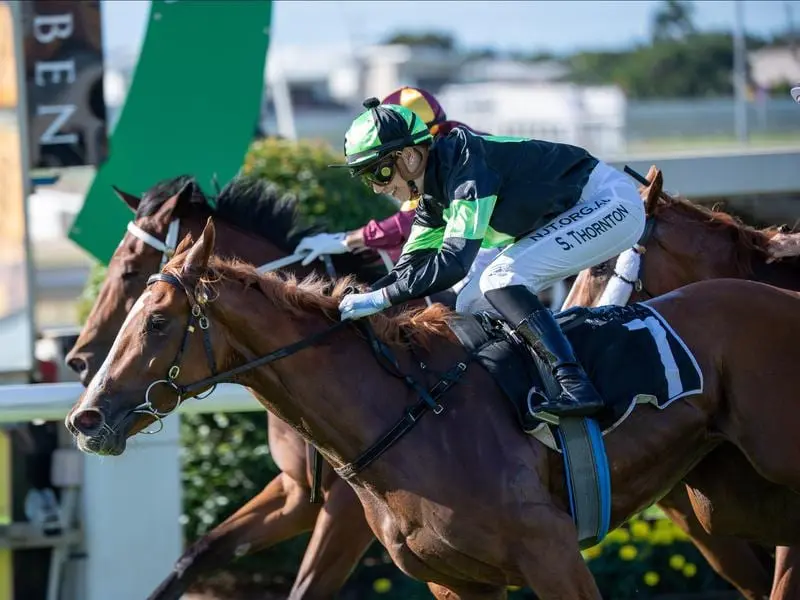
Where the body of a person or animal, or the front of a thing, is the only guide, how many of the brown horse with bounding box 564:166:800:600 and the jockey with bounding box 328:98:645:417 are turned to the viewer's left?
2

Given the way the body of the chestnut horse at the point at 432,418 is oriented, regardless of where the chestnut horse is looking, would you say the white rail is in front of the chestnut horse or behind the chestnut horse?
in front

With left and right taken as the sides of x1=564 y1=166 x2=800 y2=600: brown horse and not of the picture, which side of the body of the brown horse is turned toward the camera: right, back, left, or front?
left

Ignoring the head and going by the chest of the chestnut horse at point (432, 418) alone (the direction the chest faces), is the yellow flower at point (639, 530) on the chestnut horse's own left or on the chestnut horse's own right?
on the chestnut horse's own right

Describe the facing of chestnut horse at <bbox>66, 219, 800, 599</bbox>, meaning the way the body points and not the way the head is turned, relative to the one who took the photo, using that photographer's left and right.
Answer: facing to the left of the viewer

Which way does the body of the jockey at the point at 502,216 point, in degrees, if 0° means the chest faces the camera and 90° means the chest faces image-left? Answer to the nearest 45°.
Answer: approximately 90°

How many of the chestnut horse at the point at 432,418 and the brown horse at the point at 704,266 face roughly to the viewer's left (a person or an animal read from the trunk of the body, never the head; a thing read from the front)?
2
